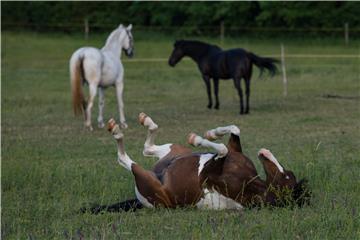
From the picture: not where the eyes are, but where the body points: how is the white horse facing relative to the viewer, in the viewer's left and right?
facing away from the viewer and to the right of the viewer

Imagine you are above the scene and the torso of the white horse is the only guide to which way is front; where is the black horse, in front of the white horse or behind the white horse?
in front

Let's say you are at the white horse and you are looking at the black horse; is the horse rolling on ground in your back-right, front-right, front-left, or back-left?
back-right

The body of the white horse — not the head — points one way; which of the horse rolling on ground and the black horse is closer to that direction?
the black horse

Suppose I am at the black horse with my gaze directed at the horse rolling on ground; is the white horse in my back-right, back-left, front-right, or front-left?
front-right

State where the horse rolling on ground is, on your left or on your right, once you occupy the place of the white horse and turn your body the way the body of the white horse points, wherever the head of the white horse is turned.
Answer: on your right
